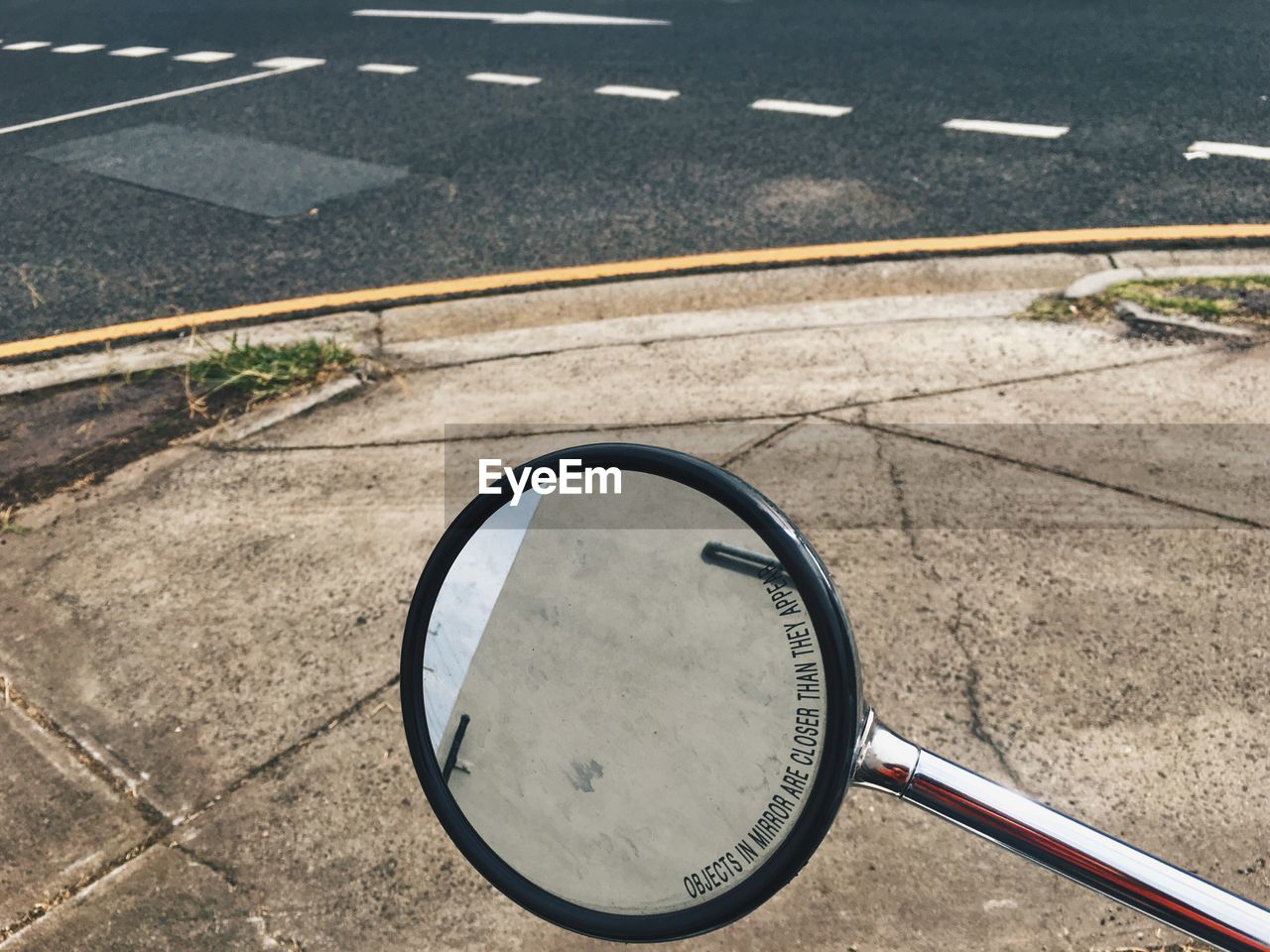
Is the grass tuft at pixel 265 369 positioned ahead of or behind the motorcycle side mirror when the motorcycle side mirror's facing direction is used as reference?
behind

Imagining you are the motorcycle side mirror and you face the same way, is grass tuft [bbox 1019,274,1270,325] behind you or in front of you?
behind

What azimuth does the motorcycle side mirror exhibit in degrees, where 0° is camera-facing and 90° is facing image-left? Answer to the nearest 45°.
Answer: approximately 0°
